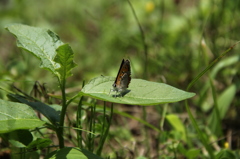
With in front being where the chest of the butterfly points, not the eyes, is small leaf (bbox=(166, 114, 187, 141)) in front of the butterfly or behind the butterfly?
behind

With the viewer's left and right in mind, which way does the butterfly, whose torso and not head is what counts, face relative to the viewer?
facing the viewer and to the left of the viewer
